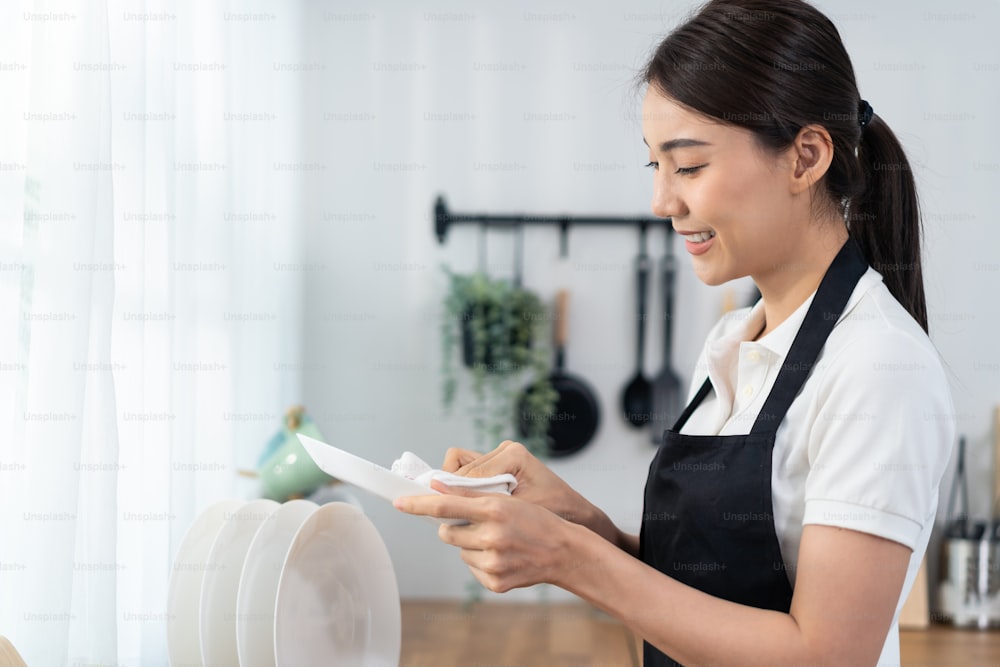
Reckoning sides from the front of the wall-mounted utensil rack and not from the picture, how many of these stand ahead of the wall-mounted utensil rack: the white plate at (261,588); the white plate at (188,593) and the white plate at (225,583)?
3

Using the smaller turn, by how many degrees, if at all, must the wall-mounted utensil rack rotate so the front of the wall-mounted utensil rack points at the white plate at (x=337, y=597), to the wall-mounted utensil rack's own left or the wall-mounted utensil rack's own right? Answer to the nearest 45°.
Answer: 0° — it already faces it

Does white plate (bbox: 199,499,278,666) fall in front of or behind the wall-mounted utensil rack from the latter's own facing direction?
in front

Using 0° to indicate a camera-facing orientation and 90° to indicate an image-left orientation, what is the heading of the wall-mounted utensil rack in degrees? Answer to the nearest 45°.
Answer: approximately 0°

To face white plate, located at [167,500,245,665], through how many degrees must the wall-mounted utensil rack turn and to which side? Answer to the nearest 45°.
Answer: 0° — it already faces it

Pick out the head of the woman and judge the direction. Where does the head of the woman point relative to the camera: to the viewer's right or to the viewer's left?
to the viewer's left
